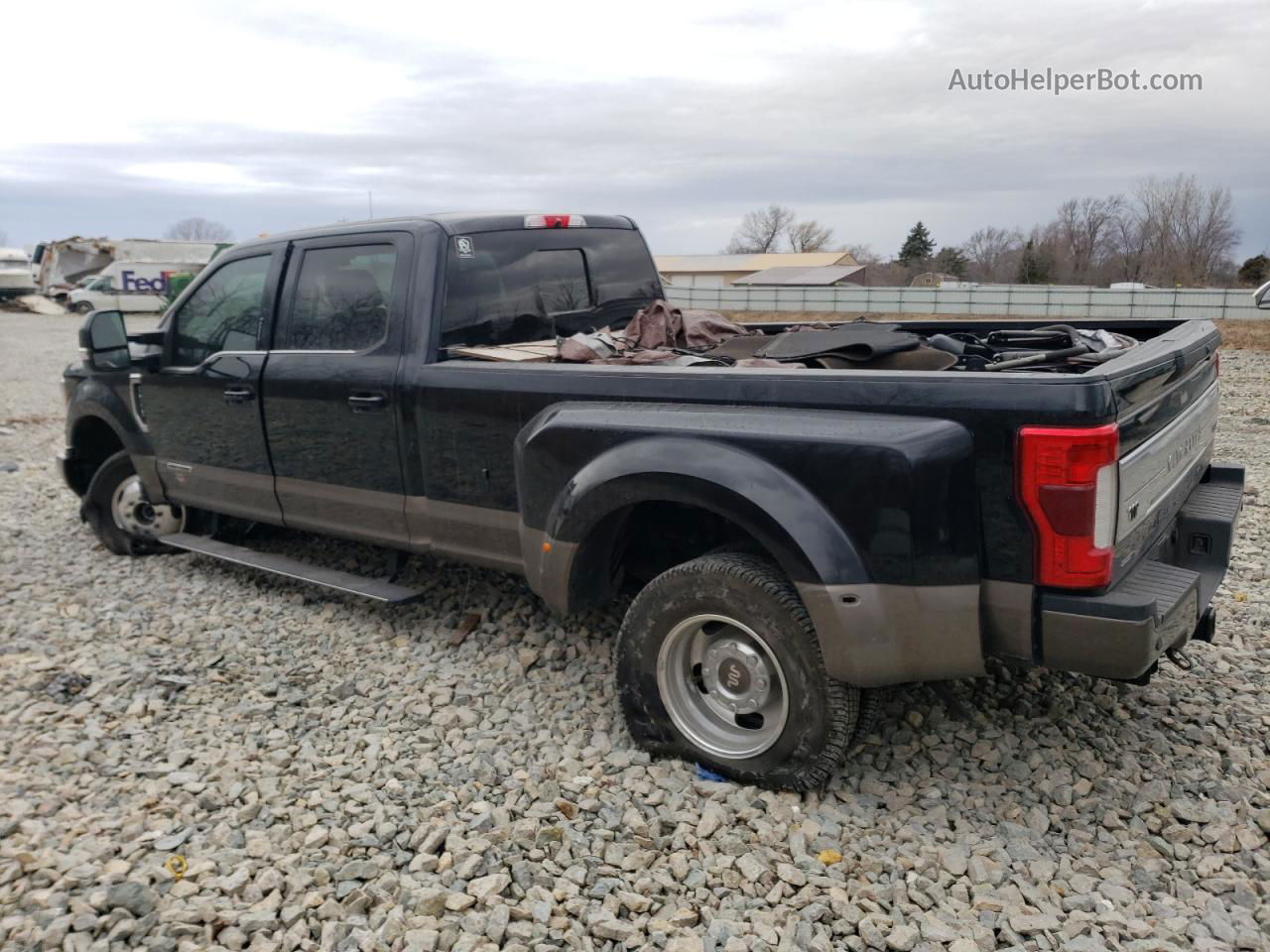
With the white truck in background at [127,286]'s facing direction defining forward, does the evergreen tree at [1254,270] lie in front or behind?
behind

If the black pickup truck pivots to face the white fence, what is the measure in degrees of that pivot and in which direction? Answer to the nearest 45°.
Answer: approximately 45° to its right

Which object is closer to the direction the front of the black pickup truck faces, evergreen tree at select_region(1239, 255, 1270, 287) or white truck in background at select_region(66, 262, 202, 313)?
the white truck in background

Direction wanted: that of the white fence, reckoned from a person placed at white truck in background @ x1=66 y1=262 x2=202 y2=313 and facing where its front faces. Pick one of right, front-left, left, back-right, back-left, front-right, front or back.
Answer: back-left

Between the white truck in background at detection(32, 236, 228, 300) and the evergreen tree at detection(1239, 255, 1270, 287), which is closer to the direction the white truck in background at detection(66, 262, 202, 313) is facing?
the white truck in background

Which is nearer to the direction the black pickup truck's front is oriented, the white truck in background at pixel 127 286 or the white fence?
the white truck in background

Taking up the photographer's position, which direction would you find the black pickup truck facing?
facing away from the viewer and to the left of the viewer

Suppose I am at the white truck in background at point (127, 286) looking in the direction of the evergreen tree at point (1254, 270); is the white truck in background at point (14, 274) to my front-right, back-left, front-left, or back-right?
back-left

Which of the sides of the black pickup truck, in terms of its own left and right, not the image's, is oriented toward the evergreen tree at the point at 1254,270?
right

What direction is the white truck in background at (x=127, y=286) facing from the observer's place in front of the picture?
facing to the left of the viewer

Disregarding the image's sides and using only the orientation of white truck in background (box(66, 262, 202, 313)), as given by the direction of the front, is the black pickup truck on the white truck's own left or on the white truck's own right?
on the white truck's own left
